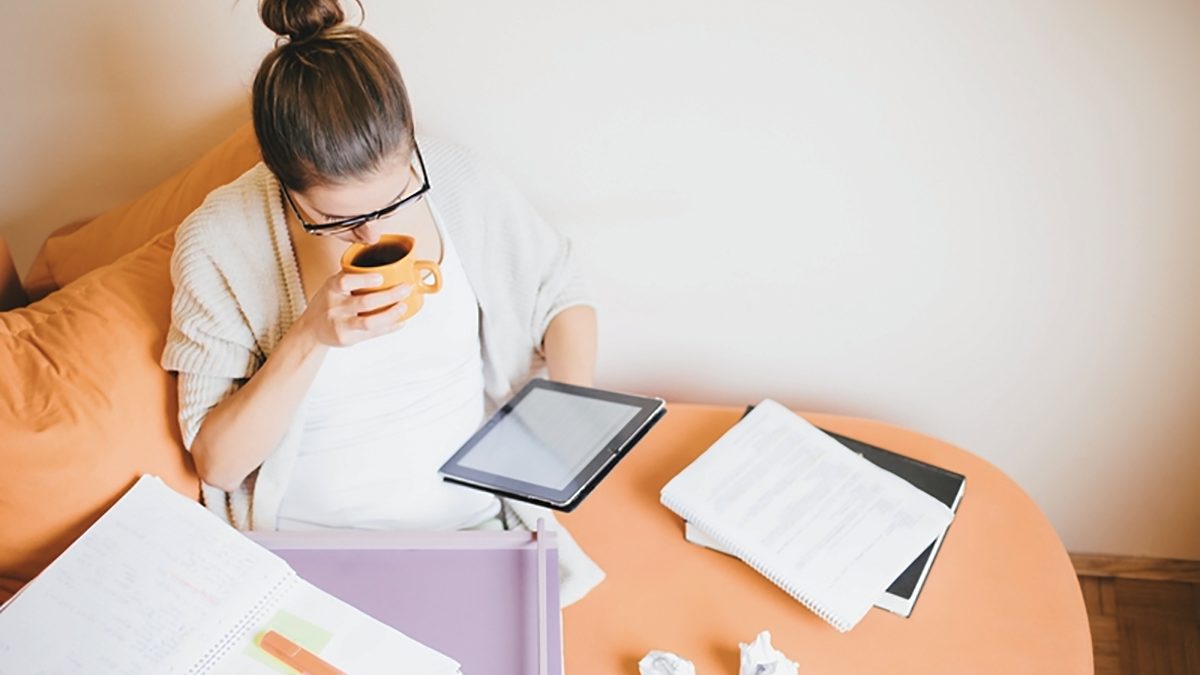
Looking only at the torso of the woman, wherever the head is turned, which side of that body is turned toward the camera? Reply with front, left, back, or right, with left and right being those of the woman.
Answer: front

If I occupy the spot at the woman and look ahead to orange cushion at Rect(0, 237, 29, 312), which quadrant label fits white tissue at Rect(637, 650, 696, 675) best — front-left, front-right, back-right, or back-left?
back-left

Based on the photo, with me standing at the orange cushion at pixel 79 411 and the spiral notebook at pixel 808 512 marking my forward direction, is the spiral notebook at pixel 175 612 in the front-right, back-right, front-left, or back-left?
front-right
